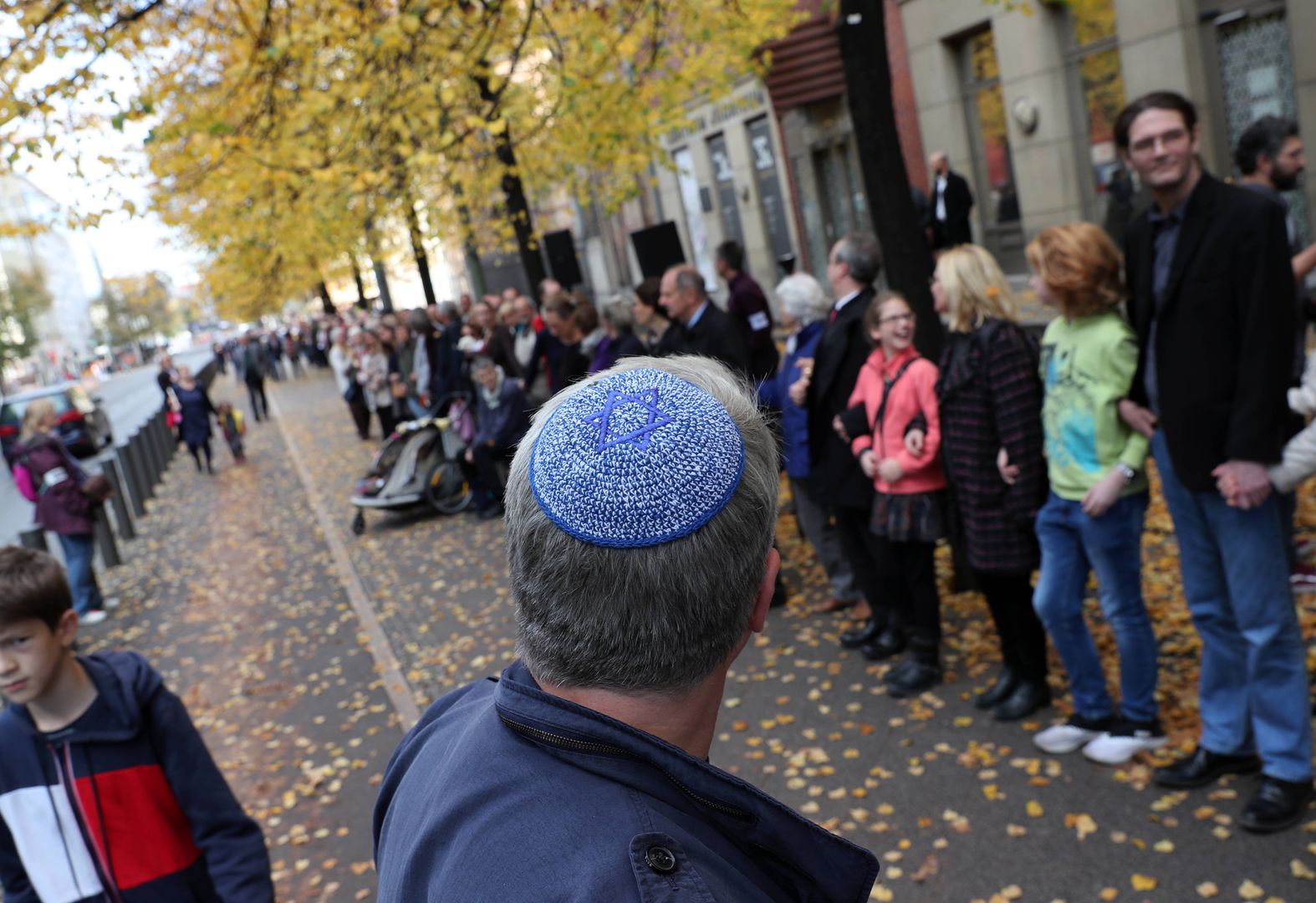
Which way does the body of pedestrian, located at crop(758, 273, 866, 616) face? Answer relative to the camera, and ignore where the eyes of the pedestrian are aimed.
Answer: to the viewer's left

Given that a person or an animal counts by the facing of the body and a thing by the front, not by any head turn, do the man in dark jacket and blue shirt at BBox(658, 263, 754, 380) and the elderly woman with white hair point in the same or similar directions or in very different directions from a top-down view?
same or similar directions

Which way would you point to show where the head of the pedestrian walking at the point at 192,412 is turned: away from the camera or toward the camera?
toward the camera

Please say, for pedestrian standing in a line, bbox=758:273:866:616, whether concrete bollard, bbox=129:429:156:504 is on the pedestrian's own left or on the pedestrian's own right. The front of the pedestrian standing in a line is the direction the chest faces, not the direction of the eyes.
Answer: on the pedestrian's own right

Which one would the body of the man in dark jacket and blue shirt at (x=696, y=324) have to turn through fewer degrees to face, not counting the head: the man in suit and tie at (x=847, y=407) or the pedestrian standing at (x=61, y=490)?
the pedestrian standing

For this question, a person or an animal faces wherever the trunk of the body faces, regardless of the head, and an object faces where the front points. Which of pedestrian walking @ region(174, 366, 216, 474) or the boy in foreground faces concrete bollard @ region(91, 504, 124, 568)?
the pedestrian walking

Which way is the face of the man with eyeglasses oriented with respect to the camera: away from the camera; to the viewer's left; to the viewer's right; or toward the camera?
toward the camera

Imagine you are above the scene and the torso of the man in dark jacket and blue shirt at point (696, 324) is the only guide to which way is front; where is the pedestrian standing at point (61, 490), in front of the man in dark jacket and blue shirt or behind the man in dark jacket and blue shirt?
in front

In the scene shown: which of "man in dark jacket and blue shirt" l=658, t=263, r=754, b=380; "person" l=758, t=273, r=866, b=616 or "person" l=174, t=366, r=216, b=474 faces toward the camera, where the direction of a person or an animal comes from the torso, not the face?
"person" l=174, t=366, r=216, b=474

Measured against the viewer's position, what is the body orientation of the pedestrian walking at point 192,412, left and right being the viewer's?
facing the viewer

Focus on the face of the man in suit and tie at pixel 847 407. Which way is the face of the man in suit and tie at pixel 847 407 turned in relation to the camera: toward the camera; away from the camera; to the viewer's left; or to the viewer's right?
to the viewer's left

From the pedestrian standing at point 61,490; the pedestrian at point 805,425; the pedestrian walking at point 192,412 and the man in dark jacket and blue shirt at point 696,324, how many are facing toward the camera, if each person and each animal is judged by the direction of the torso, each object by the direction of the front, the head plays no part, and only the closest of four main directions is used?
1

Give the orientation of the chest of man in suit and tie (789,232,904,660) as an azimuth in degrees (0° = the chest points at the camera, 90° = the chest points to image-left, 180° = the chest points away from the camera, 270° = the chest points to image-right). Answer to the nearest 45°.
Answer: approximately 90°
